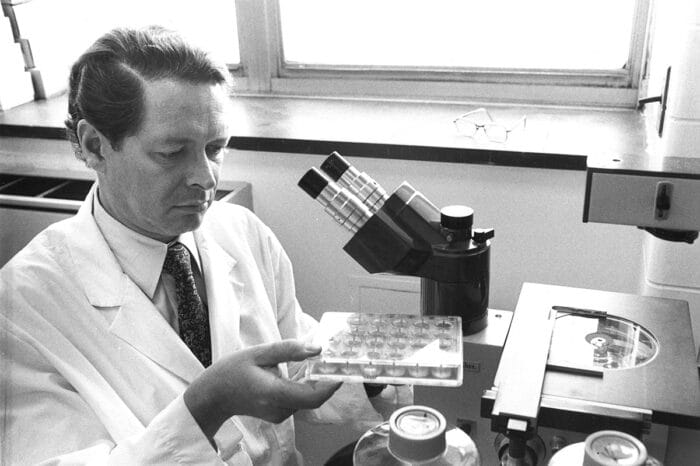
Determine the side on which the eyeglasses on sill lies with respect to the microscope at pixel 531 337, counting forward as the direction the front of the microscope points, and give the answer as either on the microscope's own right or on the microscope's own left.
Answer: on the microscope's own right

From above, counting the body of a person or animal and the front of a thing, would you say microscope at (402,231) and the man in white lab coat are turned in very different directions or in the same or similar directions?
very different directions

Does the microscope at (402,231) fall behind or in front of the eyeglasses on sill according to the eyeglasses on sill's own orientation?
in front

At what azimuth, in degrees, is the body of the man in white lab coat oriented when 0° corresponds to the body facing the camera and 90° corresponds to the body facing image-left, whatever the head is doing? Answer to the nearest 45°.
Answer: approximately 315°

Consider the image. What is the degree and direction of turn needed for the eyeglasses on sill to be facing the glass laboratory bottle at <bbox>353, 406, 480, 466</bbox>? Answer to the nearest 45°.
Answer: approximately 45° to its left

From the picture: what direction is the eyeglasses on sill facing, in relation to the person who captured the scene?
facing the viewer and to the left of the viewer

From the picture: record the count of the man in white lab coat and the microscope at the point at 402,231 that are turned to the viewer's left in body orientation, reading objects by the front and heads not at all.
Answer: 1

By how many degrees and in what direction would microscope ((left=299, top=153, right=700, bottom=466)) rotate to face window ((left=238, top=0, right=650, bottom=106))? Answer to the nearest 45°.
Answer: approximately 90° to its right

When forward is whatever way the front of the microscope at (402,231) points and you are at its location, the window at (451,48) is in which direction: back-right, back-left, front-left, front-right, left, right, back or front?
right

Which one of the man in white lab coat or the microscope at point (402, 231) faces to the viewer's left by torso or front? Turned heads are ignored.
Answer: the microscope

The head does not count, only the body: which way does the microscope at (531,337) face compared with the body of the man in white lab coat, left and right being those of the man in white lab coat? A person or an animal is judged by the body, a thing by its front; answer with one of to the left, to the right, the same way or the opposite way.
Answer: the opposite way

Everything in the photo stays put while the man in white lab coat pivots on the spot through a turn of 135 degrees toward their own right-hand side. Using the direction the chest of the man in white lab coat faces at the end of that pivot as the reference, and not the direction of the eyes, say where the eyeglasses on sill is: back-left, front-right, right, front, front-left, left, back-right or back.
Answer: back-right

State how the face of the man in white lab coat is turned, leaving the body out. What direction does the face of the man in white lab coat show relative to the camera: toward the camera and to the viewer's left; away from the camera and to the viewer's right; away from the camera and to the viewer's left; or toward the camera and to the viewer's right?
toward the camera and to the viewer's right

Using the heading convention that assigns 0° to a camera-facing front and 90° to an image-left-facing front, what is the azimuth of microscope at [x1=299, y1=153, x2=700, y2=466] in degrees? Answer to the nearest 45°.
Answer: approximately 90°
